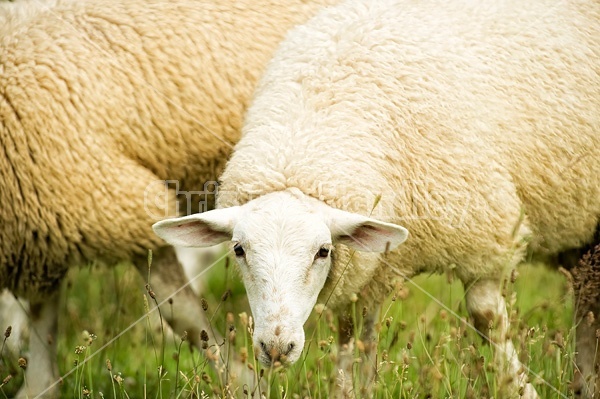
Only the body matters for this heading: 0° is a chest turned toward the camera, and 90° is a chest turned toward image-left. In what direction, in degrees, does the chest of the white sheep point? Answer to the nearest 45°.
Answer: approximately 45°

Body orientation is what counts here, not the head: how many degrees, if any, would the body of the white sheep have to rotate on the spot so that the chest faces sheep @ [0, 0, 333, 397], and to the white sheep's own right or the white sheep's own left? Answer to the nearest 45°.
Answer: approximately 45° to the white sheep's own right
